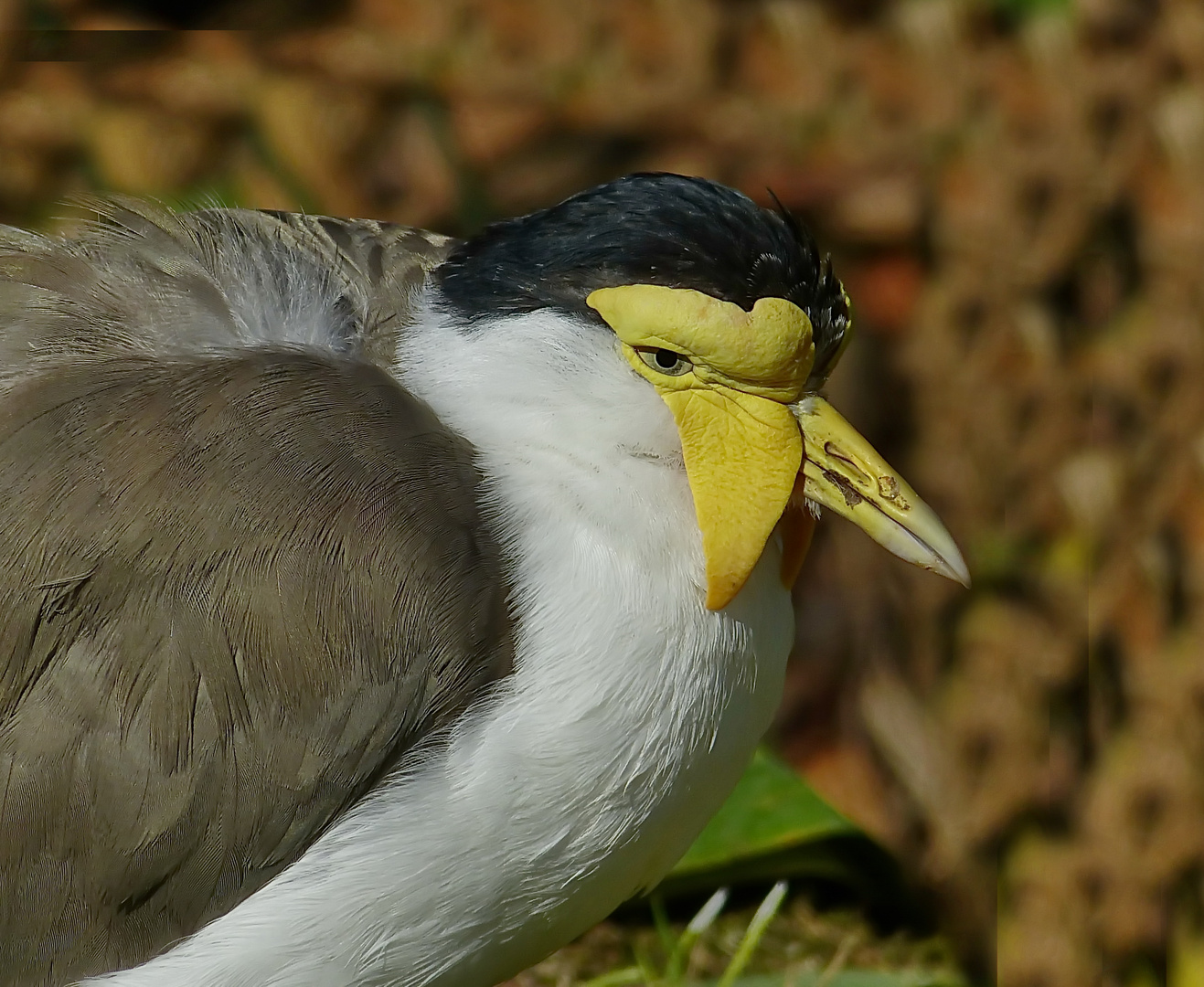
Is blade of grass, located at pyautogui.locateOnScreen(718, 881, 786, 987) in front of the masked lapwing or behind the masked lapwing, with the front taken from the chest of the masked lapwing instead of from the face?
in front

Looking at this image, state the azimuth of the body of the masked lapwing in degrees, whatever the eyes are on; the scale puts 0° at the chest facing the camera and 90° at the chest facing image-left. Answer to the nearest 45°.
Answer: approximately 270°
